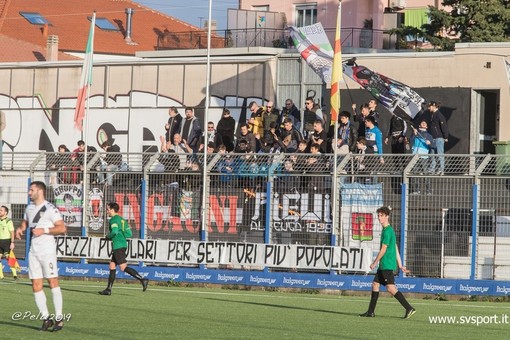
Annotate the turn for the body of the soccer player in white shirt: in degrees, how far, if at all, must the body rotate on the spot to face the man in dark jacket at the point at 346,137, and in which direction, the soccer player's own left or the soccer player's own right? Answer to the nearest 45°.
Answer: approximately 180°

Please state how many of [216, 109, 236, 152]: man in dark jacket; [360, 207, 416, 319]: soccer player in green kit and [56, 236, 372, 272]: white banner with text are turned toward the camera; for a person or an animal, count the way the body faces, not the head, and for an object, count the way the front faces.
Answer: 2

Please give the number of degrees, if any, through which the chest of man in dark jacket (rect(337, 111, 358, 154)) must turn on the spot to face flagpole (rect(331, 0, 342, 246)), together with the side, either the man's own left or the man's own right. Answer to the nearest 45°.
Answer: approximately 45° to the man's own left

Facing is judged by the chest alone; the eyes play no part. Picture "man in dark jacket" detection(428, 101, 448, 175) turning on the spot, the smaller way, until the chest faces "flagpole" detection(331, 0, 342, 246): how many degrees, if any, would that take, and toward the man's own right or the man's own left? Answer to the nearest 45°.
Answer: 0° — they already face it

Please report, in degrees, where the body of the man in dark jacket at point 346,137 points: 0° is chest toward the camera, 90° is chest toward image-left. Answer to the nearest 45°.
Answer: approximately 45°

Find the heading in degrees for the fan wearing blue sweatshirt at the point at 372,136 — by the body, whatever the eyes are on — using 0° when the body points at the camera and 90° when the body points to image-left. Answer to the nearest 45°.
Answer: approximately 45°

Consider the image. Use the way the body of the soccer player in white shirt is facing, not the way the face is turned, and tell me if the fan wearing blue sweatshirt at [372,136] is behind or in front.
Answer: behind
